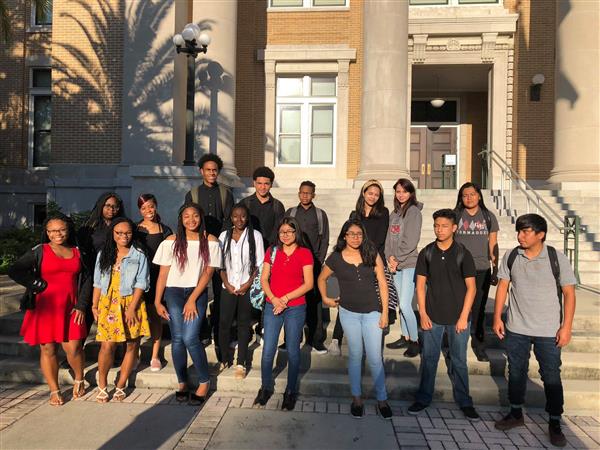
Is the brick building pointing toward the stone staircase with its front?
yes

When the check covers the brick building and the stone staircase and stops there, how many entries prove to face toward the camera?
2

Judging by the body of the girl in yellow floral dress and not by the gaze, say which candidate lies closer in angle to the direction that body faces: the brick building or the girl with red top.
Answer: the girl with red top

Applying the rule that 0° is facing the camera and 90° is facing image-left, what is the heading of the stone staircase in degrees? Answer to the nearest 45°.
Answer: approximately 0°

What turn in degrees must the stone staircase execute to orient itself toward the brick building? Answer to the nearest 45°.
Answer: approximately 180°

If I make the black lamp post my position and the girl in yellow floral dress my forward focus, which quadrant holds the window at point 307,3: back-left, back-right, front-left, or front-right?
back-left

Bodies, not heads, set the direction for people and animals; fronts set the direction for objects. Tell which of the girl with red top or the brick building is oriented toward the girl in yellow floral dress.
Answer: the brick building

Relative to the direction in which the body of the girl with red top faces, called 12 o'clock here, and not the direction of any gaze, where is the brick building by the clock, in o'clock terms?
The brick building is roughly at 6 o'clock from the girl with red top.
